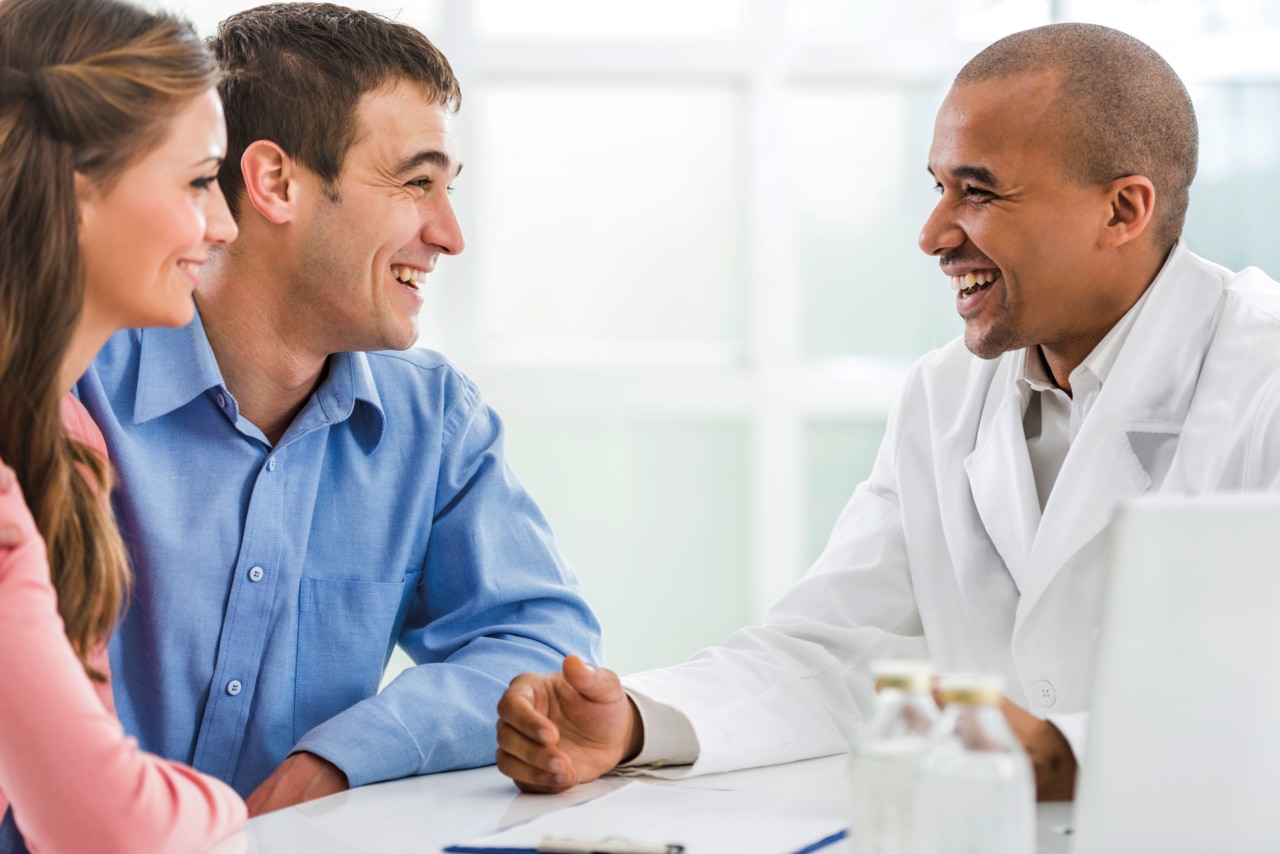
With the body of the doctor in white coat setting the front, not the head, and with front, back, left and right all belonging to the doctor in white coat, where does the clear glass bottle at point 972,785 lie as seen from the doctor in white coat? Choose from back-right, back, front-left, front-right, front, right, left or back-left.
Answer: front-left

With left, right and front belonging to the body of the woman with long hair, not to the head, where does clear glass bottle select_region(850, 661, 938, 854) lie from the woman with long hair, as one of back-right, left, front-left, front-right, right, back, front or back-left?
front-right

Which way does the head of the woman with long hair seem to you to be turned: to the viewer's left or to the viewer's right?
to the viewer's right

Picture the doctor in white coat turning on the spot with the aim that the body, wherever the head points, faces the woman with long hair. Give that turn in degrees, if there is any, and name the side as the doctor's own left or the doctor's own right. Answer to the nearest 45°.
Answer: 0° — they already face them

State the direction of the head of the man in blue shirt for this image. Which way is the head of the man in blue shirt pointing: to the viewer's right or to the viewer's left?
to the viewer's right

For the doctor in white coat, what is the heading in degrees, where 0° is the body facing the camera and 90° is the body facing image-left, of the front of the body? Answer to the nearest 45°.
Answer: approximately 45°

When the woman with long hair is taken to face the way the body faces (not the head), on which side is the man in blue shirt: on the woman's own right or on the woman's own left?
on the woman's own left

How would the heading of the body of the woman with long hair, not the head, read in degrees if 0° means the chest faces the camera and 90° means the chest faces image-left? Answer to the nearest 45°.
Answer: approximately 270°

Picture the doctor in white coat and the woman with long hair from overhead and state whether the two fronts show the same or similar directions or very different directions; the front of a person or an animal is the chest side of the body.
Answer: very different directions

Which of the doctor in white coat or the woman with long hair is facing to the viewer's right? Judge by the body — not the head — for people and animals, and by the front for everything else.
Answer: the woman with long hair

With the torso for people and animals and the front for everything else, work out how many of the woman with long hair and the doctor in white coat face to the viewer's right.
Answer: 1
